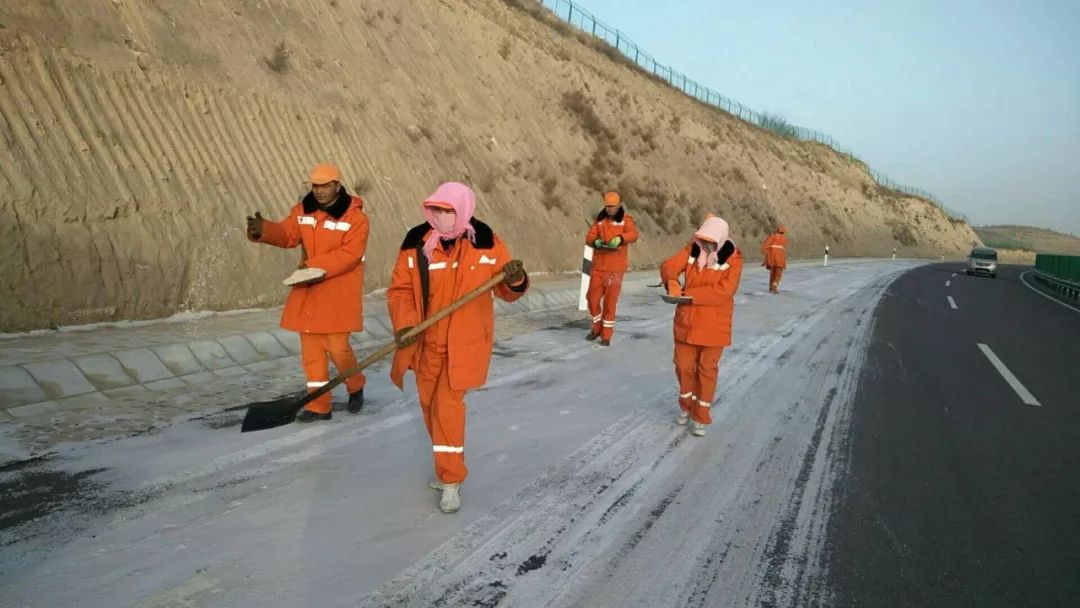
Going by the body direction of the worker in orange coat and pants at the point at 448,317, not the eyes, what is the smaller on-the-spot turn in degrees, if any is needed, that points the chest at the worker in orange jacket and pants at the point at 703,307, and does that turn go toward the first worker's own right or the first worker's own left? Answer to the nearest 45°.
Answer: approximately 135° to the first worker's own left

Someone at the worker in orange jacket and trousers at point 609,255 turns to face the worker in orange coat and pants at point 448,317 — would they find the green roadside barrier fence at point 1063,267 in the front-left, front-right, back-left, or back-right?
back-left

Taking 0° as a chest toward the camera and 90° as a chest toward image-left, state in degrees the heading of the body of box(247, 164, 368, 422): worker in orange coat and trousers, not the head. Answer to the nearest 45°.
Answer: approximately 45°

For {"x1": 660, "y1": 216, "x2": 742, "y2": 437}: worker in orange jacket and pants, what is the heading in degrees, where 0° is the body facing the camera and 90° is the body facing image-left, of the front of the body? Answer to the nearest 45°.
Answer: approximately 45°

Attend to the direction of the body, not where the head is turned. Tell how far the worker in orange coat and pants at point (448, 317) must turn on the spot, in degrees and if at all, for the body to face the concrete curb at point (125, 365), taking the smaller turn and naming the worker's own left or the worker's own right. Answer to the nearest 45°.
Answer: approximately 135° to the worker's own right

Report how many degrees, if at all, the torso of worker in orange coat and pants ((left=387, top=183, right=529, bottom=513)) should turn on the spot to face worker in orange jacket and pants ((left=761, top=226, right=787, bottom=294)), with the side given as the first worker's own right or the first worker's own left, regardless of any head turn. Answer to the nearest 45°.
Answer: approximately 135° to the first worker's own left

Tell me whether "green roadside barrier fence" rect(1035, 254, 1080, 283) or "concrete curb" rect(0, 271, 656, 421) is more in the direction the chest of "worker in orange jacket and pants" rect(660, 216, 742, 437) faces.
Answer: the concrete curb

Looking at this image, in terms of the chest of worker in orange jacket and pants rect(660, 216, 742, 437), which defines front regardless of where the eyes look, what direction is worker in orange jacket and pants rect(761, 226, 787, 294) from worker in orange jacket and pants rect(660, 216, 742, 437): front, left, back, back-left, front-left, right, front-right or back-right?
back-right

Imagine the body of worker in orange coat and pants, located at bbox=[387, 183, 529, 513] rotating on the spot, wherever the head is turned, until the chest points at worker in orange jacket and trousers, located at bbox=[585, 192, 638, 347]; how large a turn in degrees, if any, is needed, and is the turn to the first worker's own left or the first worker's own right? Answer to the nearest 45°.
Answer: approximately 180°

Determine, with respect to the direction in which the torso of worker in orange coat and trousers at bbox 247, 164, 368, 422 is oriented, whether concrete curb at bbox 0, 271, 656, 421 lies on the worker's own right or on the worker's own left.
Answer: on the worker's own right
